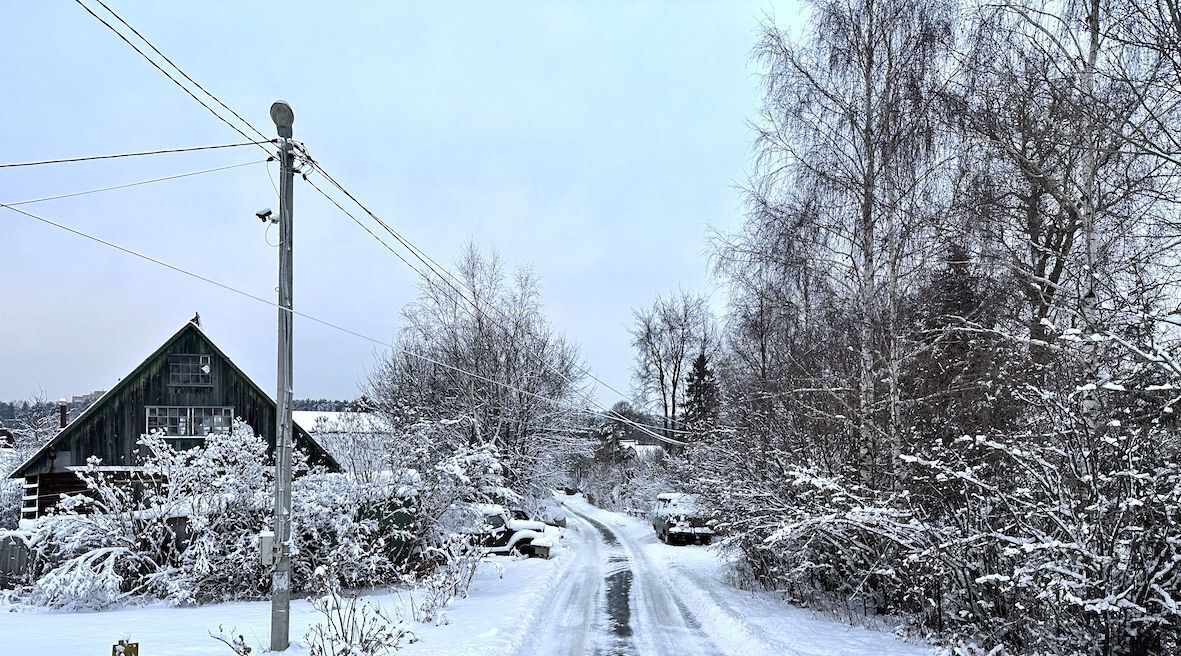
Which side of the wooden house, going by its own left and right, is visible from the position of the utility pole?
front

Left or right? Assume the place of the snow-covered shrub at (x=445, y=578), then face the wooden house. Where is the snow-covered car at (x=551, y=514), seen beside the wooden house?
right

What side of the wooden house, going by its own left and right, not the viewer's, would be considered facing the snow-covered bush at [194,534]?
front

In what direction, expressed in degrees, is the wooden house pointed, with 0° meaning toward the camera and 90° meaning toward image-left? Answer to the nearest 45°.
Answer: approximately 0°

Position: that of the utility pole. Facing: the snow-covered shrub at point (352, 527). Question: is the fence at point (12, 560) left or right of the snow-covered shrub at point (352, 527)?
left

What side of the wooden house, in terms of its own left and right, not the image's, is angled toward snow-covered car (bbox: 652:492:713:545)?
left

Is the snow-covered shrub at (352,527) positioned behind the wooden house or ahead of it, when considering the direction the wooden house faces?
ahead

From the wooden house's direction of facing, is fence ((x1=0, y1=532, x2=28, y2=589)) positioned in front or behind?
in front
